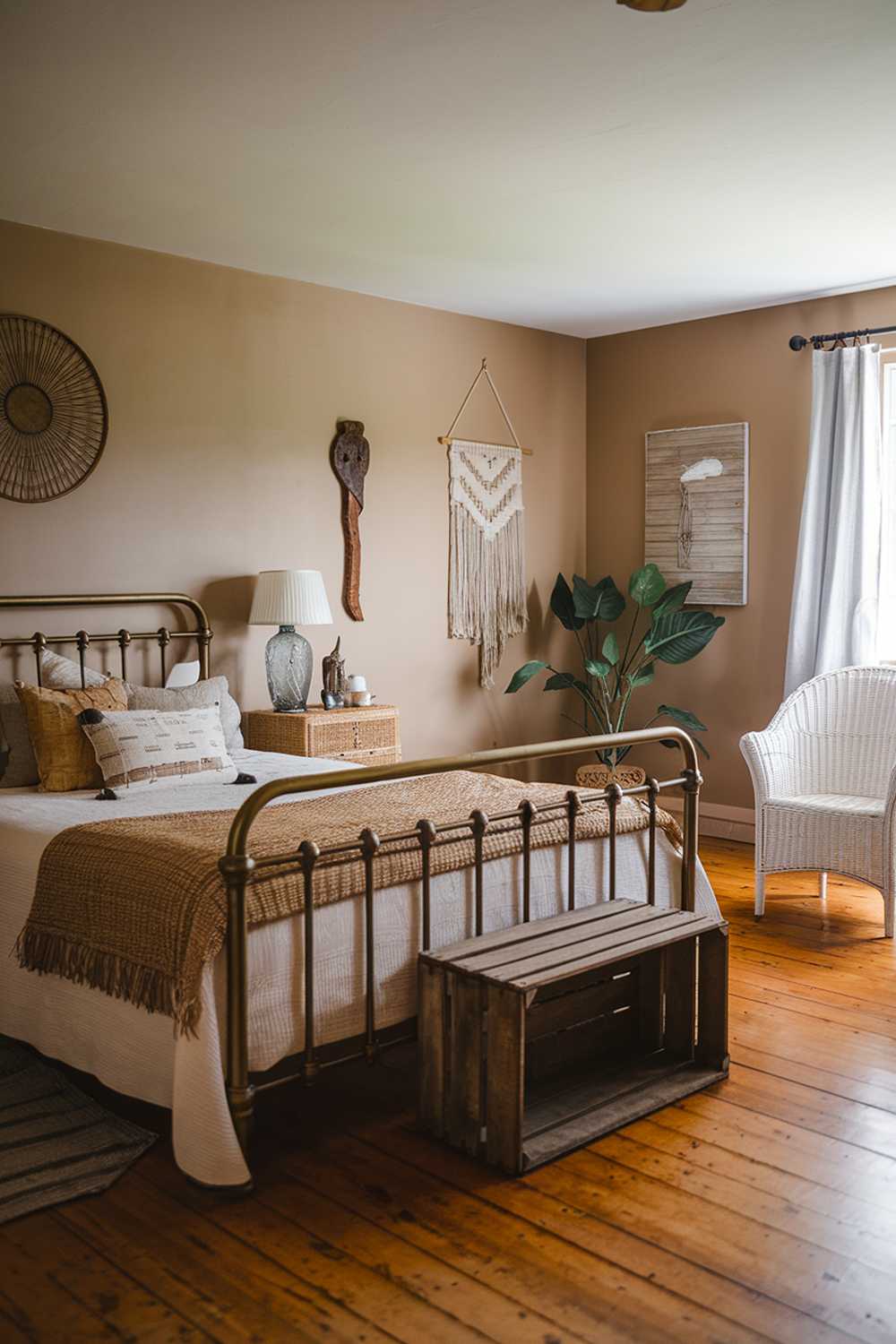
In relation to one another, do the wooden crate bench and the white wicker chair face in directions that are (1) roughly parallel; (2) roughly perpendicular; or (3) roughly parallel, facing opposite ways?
roughly perpendicular

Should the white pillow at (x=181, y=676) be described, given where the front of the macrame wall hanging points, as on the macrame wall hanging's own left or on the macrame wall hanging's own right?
on the macrame wall hanging's own right

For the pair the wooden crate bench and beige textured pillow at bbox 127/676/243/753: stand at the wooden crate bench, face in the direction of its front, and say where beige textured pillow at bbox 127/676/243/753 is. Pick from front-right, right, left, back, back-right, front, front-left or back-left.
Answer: back

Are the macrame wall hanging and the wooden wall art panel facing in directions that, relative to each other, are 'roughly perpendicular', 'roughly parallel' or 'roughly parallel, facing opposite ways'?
roughly perpendicular

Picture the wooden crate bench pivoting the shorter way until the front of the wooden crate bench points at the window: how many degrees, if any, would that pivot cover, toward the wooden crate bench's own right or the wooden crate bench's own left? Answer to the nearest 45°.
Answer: approximately 90° to the wooden crate bench's own left

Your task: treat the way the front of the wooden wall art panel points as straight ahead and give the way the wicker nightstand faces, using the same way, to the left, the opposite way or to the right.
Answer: to the left

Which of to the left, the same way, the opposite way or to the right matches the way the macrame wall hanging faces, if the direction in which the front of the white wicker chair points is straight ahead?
to the left

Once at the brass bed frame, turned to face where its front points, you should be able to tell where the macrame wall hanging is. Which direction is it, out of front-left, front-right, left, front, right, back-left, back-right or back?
back-left

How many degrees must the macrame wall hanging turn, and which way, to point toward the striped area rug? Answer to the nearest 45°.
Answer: approximately 45° to its right

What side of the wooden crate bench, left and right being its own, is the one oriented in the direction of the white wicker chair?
left

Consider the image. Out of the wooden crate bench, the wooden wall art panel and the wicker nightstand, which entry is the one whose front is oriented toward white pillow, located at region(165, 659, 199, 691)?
the wooden wall art panel
